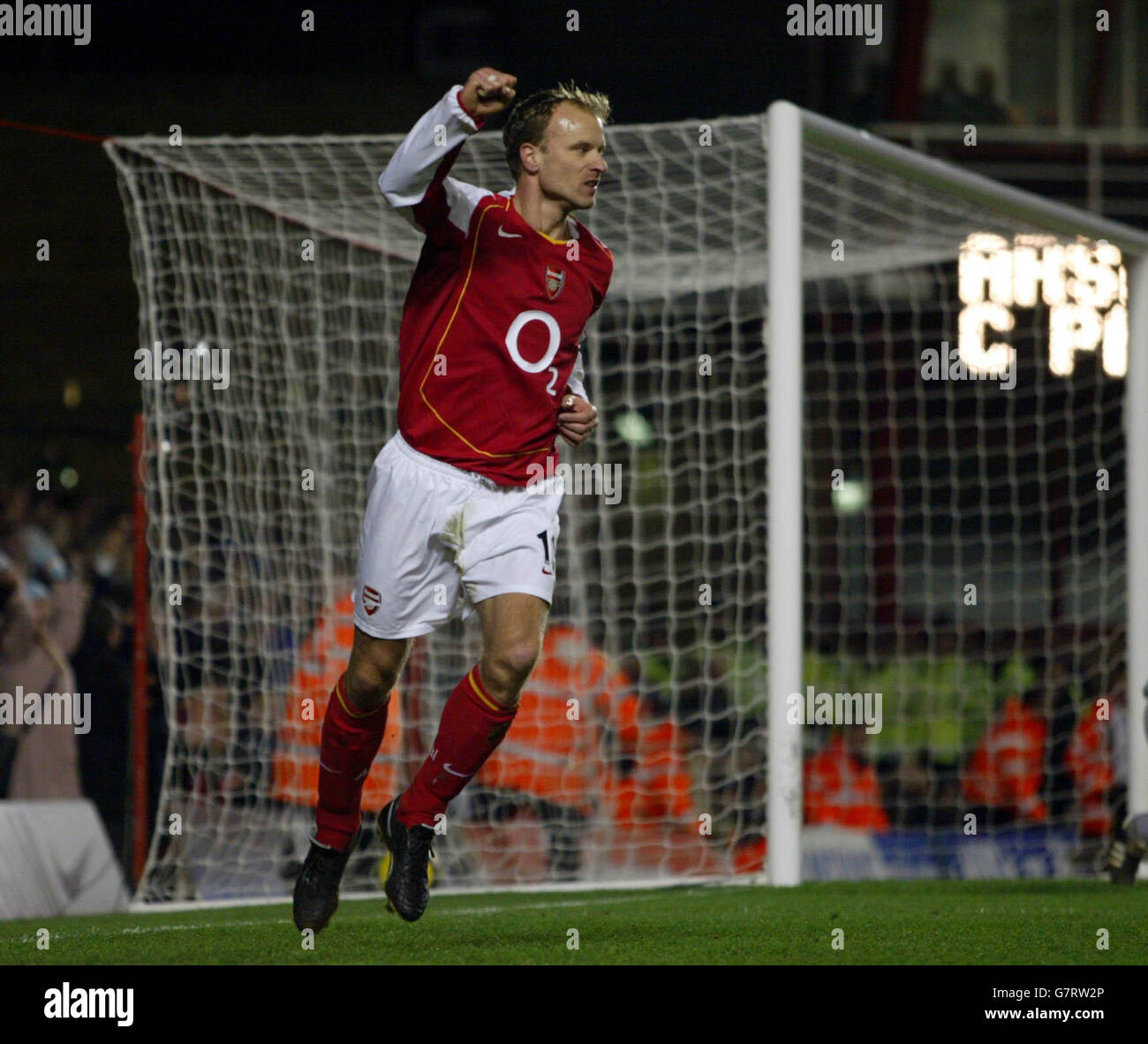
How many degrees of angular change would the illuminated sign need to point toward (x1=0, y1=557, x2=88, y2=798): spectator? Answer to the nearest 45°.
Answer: approximately 45° to its right

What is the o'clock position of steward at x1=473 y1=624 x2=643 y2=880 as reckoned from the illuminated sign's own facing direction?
The steward is roughly at 2 o'clock from the illuminated sign.

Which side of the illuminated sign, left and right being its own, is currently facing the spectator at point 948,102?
back

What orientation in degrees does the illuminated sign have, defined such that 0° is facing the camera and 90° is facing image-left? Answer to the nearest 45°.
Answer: approximately 0°

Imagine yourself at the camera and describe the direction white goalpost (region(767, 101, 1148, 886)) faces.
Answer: facing the viewer and to the right of the viewer

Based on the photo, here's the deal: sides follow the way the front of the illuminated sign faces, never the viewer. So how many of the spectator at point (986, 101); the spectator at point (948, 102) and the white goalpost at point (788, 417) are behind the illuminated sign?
2

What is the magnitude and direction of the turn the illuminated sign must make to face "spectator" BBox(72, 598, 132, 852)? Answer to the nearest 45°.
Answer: approximately 45° to its right
